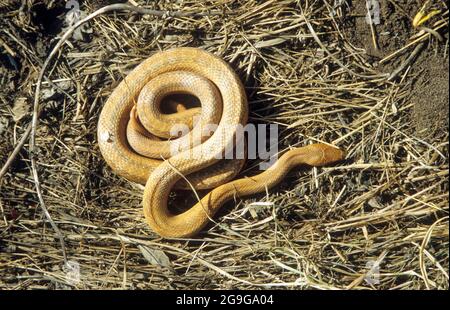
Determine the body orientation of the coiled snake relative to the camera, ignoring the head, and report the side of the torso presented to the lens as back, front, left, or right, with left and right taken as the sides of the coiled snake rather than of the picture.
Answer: right
